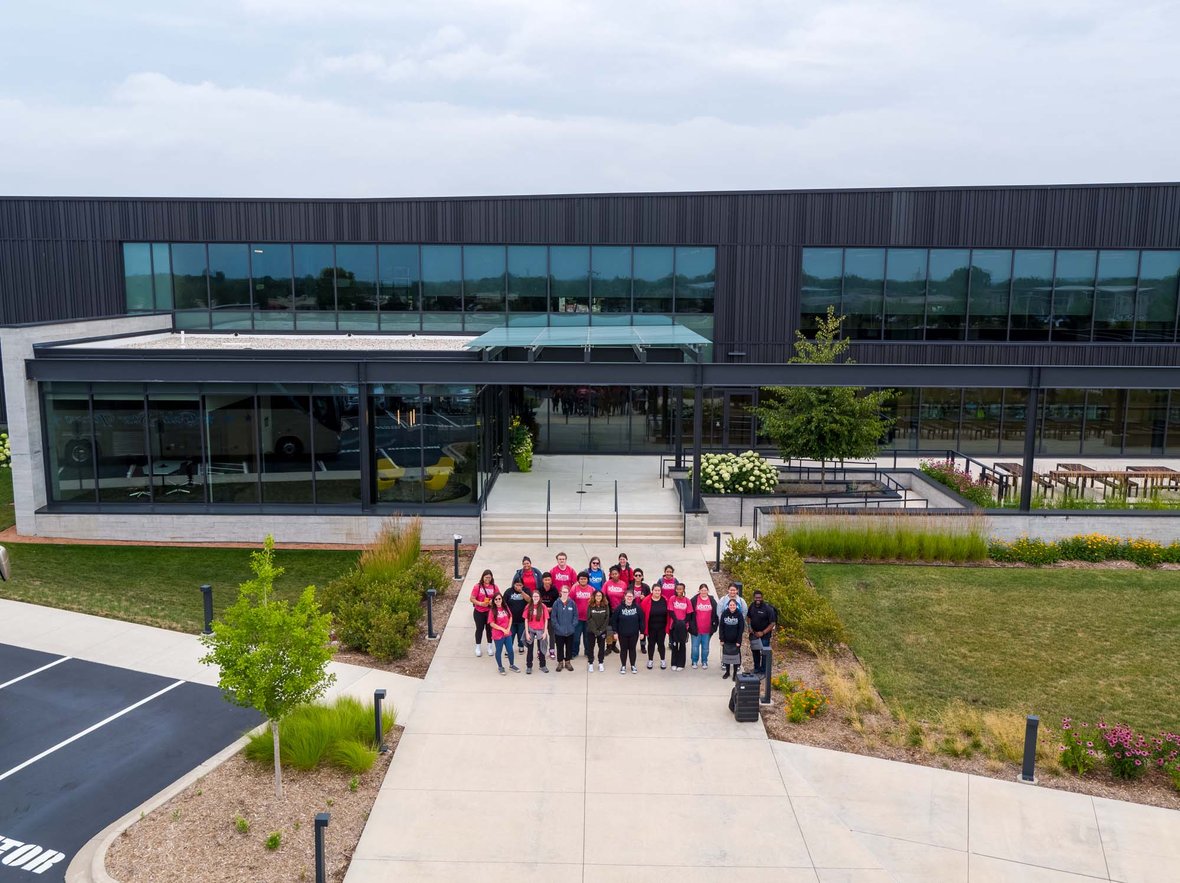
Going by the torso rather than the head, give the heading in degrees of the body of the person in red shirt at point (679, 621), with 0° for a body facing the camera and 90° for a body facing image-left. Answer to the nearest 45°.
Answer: approximately 0°

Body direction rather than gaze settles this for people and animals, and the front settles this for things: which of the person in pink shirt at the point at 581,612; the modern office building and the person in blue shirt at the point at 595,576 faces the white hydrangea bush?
the modern office building

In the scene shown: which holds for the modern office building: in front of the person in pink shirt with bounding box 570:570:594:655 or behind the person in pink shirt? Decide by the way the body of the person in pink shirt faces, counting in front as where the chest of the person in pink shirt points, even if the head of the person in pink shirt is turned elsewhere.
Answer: behind

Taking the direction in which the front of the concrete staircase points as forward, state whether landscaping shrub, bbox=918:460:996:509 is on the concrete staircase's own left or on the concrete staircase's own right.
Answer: on the concrete staircase's own left

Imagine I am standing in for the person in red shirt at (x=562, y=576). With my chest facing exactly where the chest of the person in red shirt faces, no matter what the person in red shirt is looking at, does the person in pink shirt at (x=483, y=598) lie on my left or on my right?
on my right

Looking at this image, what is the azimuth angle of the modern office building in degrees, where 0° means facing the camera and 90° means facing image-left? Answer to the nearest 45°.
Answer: approximately 0°

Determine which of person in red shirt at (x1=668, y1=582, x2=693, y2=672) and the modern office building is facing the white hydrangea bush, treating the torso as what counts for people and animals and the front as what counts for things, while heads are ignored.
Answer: the modern office building

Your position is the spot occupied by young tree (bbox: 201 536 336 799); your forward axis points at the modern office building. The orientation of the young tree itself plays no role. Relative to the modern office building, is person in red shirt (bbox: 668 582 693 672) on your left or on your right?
right

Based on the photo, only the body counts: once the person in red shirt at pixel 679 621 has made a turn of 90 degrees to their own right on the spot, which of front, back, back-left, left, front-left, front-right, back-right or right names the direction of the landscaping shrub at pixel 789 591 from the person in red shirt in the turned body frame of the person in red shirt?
back-right
